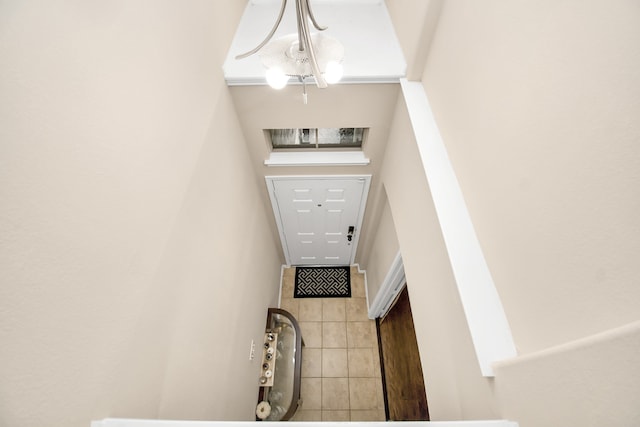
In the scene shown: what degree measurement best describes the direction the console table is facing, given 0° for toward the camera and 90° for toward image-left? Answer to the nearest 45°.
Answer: approximately 270°

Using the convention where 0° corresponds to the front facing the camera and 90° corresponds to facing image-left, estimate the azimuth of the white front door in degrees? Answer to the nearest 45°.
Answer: approximately 0°

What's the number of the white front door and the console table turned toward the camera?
1

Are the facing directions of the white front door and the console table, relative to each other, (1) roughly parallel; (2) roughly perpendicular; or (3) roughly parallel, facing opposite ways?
roughly perpendicular

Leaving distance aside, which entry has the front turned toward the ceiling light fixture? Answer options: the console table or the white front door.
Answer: the white front door
